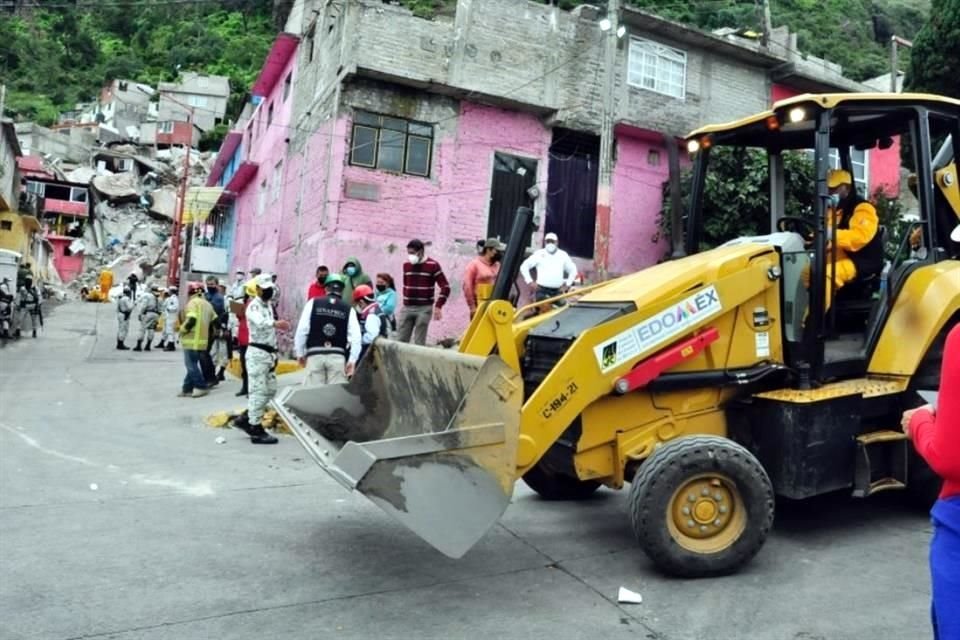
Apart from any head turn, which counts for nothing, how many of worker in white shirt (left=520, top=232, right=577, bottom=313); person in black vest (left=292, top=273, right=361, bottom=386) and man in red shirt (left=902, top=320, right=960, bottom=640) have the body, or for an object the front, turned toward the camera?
1

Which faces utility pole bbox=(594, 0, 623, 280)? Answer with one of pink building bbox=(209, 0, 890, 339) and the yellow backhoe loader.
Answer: the pink building

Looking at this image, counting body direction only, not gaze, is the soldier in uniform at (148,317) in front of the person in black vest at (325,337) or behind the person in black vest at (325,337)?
in front

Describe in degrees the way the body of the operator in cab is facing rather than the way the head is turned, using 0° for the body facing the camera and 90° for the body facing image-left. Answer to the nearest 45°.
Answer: approximately 45°

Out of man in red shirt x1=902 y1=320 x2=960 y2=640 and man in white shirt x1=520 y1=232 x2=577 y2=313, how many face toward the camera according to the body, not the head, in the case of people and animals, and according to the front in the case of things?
1

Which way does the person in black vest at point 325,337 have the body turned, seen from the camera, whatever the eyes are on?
away from the camera

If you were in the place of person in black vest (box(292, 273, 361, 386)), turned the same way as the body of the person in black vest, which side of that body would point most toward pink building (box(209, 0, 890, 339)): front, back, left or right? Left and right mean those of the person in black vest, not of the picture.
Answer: front

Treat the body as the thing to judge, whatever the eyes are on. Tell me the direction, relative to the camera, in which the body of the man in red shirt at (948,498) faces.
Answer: to the viewer's left

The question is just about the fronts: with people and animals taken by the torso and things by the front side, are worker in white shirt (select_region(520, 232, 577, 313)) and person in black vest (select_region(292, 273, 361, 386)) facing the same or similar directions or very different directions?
very different directions

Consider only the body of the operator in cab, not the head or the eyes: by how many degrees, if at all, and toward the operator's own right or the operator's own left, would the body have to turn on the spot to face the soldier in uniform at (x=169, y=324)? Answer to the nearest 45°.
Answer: approximately 90° to the operator's own right

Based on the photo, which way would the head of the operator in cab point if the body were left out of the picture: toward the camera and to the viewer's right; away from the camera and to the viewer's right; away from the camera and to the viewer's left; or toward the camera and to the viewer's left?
toward the camera and to the viewer's left

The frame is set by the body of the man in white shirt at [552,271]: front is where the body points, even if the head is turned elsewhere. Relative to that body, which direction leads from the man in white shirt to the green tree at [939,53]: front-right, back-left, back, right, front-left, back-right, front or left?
back-left

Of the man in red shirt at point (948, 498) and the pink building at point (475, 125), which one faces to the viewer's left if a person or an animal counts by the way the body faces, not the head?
the man in red shirt
